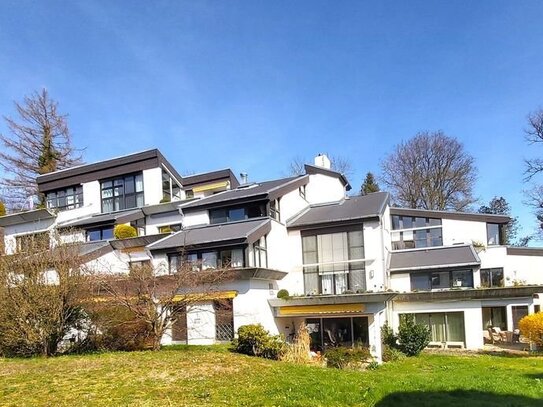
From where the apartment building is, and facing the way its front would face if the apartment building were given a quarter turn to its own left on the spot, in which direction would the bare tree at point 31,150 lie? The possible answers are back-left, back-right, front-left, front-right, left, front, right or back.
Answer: back-left

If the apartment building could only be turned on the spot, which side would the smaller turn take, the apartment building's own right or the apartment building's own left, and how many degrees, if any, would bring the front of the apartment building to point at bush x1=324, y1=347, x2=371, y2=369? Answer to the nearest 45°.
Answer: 0° — it already faces it

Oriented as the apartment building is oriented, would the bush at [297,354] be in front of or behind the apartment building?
in front

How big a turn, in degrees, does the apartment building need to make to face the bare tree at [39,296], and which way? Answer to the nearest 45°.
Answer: approximately 45° to its right

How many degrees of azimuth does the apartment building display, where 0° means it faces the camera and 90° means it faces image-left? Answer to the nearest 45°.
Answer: approximately 0°

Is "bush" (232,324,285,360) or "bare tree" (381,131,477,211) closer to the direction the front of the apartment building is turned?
the bush

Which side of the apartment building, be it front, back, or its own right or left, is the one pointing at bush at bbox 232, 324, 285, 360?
front
